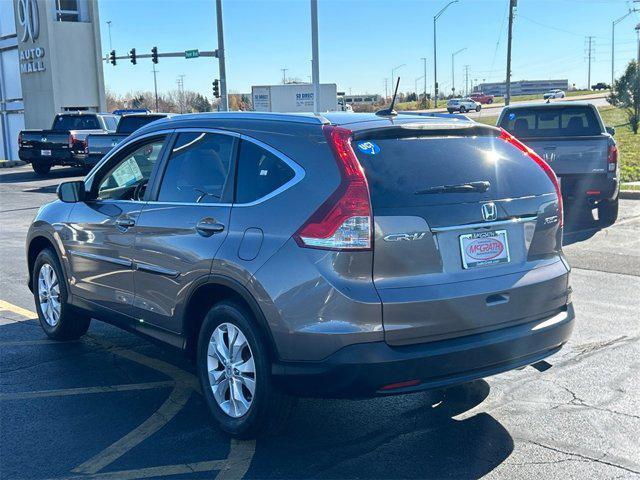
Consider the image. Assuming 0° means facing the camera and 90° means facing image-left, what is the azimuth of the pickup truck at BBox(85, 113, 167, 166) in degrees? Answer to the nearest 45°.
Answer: approximately 225°

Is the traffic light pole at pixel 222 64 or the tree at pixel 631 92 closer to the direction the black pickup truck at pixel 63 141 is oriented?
the traffic light pole

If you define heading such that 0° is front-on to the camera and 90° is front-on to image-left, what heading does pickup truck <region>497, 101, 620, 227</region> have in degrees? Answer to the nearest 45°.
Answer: approximately 180°

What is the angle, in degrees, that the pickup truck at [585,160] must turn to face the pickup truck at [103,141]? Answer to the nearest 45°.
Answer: approximately 45° to its left

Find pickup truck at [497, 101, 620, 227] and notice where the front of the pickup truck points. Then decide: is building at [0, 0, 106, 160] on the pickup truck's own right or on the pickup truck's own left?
on the pickup truck's own left

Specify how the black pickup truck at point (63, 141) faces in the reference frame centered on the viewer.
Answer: facing away from the viewer and to the right of the viewer

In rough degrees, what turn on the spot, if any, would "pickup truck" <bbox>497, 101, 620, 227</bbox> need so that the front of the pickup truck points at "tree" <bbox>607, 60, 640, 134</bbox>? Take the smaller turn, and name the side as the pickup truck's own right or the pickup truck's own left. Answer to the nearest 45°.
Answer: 0° — it already faces it

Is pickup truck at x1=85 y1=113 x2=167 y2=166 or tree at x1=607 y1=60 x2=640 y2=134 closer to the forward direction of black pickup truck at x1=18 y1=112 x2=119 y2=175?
the tree

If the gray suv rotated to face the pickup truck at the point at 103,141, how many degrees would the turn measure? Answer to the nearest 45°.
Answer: approximately 45° to its right

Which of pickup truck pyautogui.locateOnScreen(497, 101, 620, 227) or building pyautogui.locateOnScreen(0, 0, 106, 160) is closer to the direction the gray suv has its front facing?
the building

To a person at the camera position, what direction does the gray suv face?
facing away from the viewer and to the left of the viewer

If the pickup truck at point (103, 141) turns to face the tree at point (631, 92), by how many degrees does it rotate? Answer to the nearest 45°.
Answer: approximately 45° to its right

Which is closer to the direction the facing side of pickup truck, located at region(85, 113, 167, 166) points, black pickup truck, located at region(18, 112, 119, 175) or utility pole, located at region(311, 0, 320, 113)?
the utility pole
